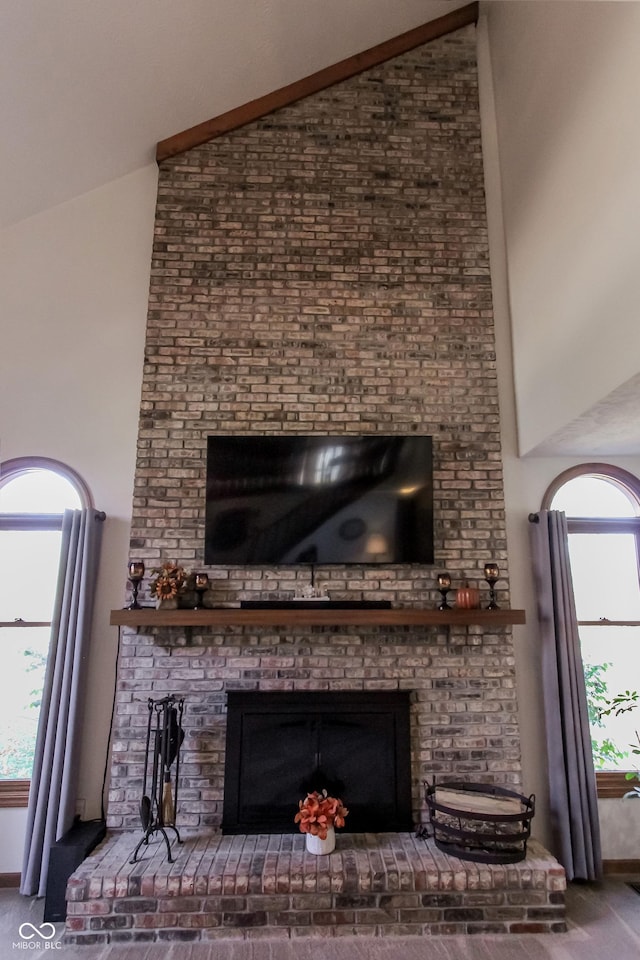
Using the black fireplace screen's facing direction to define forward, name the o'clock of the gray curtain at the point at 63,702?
The gray curtain is roughly at 3 o'clock from the black fireplace screen.

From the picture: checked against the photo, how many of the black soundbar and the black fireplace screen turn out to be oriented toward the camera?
2

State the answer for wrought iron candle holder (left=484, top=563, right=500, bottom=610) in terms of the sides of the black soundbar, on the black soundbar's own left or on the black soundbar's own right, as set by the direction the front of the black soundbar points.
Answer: on the black soundbar's own left

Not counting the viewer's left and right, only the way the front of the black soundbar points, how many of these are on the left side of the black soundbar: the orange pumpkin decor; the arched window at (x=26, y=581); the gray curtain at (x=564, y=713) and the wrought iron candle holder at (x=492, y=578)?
3

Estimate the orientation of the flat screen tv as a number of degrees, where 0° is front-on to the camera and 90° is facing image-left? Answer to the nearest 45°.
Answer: approximately 0°

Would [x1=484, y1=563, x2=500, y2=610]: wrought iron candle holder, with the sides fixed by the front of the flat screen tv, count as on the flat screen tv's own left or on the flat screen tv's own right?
on the flat screen tv's own left

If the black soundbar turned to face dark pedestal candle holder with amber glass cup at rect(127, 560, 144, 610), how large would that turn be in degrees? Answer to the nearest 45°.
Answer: approximately 90° to its right
